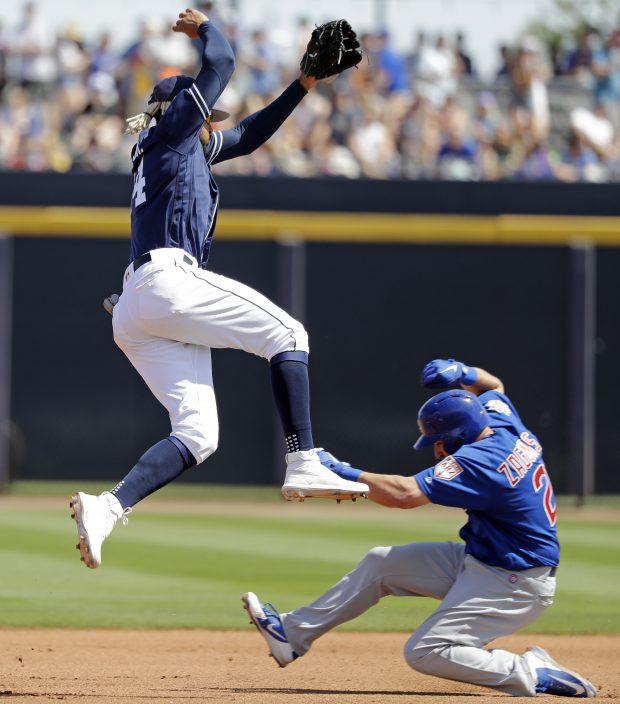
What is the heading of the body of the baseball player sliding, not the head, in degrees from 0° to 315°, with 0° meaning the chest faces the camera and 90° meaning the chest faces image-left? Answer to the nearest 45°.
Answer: approximately 90°

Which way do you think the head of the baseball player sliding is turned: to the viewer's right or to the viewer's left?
to the viewer's left

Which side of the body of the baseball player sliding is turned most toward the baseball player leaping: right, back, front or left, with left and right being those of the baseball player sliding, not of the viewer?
front
